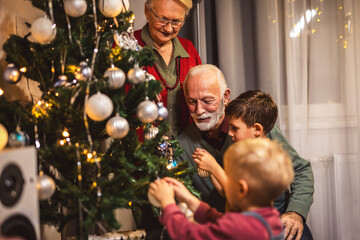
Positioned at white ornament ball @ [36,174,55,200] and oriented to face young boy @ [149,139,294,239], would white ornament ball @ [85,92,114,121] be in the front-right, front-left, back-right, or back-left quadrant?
front-left

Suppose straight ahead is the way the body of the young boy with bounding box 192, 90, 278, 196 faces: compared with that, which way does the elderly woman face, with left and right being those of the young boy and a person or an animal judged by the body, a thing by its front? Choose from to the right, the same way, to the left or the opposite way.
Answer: to the left

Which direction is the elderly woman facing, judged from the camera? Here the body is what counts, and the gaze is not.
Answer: toward the camera

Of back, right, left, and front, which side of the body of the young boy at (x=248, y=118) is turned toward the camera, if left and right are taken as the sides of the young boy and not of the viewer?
left

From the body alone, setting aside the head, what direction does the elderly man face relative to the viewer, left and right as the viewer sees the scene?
facing the viewer and to the left of the viewer

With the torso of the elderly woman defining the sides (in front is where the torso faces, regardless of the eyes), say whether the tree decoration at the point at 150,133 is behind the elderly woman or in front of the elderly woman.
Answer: in front

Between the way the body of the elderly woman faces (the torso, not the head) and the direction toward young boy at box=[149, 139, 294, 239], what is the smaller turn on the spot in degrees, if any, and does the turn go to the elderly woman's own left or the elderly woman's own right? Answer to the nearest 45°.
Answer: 0° — they already face them

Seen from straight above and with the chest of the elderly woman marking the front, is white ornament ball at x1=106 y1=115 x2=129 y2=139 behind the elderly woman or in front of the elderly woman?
in front

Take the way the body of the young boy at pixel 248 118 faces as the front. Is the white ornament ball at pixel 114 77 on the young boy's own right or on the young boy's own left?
on the young boy's own left

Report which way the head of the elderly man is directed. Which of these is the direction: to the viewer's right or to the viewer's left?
to the viewer's left

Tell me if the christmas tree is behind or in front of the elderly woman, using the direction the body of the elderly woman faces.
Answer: in front

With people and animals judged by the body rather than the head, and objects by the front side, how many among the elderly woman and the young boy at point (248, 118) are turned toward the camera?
1

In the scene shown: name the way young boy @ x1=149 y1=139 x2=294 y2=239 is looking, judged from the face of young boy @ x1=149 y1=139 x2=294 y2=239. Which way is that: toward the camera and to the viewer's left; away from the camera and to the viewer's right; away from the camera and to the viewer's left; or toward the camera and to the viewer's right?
away from the camera and to the viewer's left
